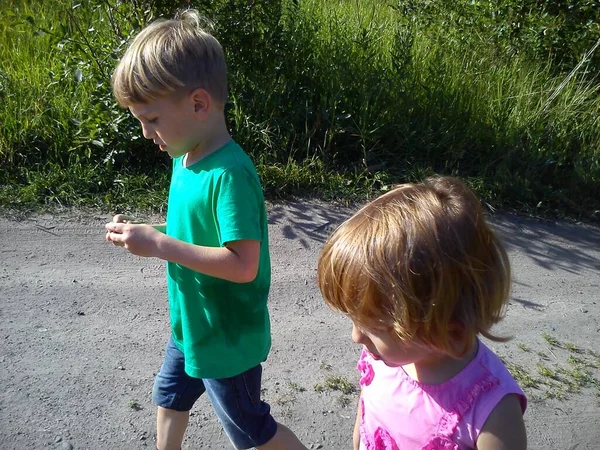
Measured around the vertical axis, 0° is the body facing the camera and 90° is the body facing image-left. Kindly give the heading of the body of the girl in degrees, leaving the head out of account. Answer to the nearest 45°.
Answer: approximately 45°

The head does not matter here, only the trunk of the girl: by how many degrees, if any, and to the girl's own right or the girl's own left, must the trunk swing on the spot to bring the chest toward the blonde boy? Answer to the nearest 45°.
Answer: approximately 90° to the girl's own right

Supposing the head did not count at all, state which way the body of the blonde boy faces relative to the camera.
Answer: to the viewer's left

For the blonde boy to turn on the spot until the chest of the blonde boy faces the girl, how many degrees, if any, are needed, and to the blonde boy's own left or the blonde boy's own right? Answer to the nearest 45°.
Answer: approximately 135° to the blonde boy's own left
